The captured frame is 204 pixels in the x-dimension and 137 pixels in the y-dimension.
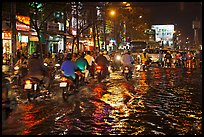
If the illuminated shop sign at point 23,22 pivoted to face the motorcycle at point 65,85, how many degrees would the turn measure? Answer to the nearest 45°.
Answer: approximately 45° to its right

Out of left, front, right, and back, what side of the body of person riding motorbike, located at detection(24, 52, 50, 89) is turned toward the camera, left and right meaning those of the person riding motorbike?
back

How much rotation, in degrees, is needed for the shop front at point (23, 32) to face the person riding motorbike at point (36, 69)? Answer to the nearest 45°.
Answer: approximately 45° to its right

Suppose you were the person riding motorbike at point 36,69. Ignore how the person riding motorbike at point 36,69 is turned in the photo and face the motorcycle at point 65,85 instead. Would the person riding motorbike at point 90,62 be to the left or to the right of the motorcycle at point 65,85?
left

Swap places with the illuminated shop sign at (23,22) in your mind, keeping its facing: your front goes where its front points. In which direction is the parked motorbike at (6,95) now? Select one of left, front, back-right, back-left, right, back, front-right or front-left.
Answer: front-right

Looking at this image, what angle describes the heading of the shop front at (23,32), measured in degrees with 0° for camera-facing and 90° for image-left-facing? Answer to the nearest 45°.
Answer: approximately 315°

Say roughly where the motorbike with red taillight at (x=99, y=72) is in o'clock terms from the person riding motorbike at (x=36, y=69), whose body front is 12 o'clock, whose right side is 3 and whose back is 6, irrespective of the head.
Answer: The motorbike with red taillight is roughly at 1 o'clock from the person riding motorbike.

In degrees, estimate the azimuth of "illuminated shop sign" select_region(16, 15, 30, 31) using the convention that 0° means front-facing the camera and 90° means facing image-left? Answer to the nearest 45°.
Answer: approximately 315°

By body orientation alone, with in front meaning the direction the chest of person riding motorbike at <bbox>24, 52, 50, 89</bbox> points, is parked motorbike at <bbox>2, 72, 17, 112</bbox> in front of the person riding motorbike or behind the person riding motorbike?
behind

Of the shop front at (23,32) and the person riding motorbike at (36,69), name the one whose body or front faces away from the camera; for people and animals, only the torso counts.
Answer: the person riding motorbike

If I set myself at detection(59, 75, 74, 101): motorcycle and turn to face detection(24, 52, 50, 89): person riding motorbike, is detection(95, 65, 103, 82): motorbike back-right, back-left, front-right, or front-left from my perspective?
back-right

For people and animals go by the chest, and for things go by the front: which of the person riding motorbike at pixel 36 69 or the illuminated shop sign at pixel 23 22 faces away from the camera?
the person riding motorbike

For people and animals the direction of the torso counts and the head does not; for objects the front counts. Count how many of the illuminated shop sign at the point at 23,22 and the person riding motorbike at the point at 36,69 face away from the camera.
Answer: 1

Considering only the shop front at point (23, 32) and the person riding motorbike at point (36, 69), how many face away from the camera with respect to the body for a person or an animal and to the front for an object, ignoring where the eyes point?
1
